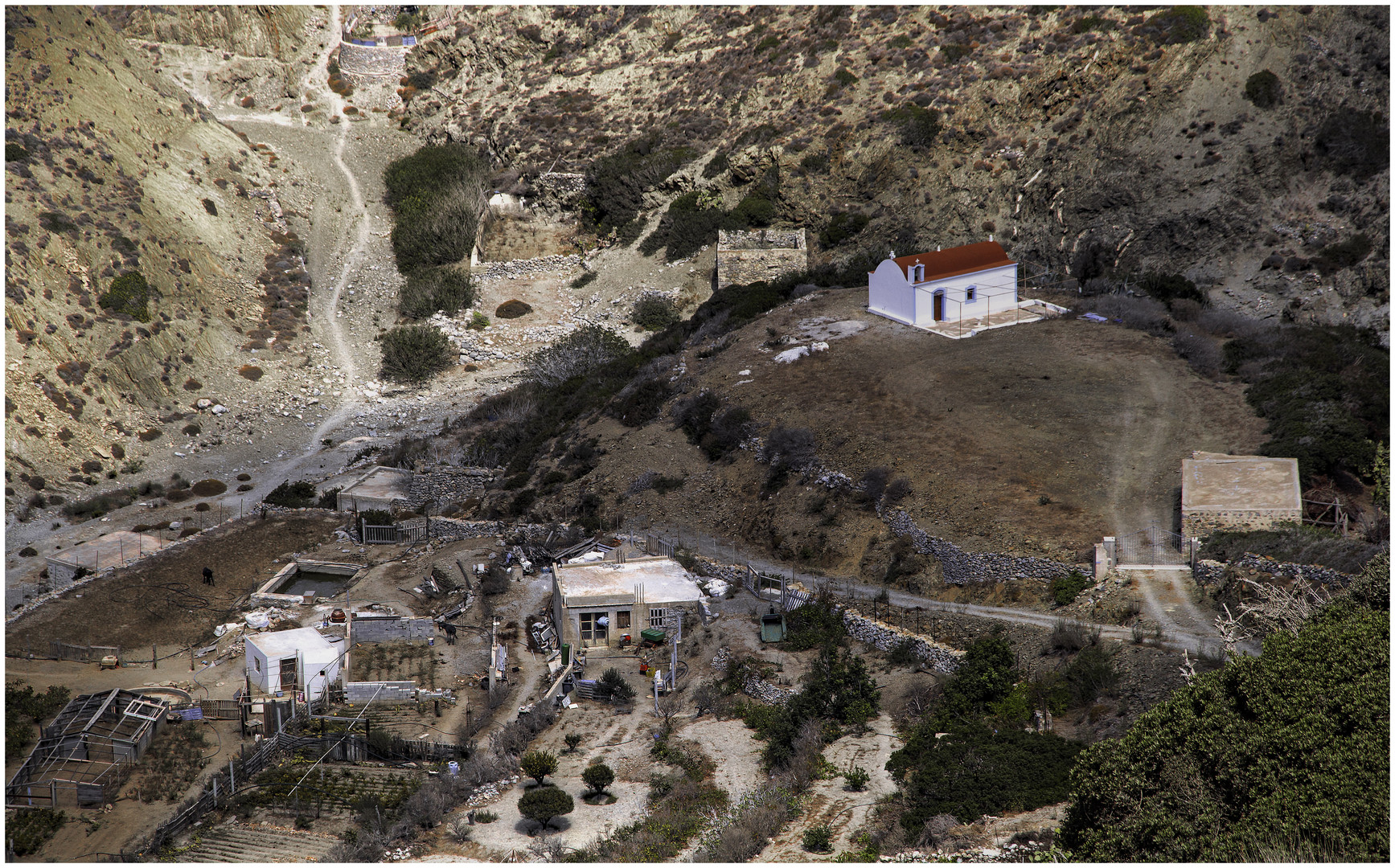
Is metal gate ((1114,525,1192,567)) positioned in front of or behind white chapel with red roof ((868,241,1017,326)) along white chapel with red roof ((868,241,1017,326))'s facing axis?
in front

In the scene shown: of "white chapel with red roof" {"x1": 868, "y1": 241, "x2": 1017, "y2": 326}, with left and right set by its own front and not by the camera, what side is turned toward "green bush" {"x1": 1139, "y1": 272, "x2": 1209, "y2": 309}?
left

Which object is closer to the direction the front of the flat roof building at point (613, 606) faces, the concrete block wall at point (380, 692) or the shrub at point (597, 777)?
the shrub

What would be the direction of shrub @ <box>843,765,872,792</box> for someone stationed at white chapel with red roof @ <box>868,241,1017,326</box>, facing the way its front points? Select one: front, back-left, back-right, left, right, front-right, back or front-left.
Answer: front-right

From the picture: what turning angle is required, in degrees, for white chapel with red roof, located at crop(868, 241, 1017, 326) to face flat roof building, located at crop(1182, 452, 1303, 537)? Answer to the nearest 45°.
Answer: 0° — it already faces it

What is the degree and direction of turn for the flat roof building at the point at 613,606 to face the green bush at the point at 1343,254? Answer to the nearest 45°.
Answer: approximately 90° to its left

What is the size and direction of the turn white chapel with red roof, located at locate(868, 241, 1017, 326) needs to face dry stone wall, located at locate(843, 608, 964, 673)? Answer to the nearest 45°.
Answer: approximately 45° to its right

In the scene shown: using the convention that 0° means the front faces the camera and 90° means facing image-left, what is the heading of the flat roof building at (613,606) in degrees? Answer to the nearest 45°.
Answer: approximately 0°

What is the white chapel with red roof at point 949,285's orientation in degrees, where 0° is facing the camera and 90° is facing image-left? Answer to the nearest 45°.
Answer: approximately 315°

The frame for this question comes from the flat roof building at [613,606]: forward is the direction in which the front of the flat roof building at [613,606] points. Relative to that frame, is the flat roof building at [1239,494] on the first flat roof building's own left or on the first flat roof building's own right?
on the first flat roof building's own left

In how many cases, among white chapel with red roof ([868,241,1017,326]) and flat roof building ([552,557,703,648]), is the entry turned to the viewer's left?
0

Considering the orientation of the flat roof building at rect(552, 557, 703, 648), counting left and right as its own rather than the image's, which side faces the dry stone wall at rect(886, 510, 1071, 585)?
left

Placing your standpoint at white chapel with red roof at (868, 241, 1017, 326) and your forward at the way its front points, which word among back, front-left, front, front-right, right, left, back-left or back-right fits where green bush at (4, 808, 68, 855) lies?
right

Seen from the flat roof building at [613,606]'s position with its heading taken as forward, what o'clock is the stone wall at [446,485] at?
The stone wall is roughly at 5 o'clock from the flat roof building.

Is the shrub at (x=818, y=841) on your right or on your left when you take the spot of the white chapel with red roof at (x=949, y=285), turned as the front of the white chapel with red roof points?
on your right

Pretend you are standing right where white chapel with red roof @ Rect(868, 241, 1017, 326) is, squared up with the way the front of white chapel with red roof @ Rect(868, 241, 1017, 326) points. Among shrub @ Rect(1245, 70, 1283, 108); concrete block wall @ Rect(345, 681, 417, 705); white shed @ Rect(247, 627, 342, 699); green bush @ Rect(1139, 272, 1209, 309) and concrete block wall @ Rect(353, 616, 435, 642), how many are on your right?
3
